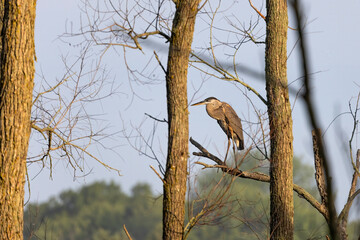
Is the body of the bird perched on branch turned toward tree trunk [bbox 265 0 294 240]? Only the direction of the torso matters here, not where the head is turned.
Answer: no

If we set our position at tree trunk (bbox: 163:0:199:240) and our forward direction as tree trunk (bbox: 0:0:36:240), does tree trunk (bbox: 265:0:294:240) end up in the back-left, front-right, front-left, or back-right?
back-right

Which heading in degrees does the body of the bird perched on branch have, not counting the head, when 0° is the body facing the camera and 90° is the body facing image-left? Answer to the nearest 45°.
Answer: approximately 90°

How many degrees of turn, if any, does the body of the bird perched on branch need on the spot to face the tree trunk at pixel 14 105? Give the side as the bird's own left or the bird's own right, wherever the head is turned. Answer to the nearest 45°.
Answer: approximately 45° to the bird's own left
